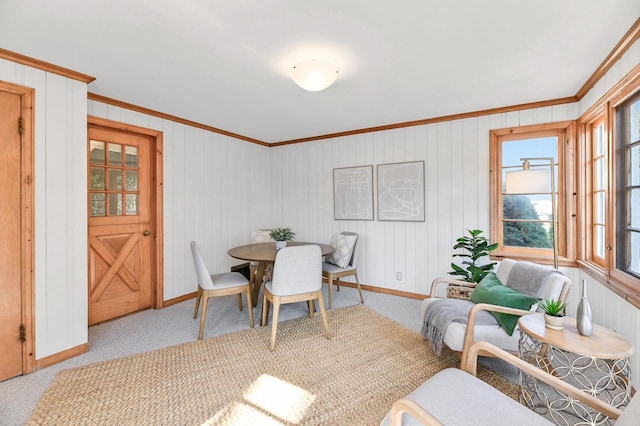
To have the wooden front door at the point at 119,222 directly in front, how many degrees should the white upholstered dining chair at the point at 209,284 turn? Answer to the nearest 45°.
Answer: approximately 135° to its left

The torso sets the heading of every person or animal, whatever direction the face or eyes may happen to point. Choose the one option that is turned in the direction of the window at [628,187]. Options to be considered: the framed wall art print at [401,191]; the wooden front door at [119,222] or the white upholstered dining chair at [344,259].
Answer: the wooden front door

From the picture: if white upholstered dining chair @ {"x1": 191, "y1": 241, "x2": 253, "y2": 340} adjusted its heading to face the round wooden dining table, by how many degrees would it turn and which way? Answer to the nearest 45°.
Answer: approximately 45° to its left

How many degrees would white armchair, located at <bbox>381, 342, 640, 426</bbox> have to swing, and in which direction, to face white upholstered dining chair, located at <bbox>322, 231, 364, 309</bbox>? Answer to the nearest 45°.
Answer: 0° — it already faces it

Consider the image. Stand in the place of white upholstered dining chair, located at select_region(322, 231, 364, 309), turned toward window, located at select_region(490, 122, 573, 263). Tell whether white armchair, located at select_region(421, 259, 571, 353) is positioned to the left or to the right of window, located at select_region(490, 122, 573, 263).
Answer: right

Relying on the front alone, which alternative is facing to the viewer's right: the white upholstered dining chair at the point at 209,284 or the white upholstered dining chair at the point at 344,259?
the white upholstered dining chair at the point at 209,284

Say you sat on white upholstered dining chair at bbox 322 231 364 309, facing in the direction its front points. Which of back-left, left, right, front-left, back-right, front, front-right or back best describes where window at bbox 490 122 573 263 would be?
back-left

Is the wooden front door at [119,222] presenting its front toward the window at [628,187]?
yes

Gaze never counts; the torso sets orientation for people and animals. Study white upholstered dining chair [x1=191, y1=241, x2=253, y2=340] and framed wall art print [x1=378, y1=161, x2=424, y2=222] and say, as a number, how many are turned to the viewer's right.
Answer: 1

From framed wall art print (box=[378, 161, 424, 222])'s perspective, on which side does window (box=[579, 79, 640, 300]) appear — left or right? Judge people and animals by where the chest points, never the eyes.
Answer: on its left

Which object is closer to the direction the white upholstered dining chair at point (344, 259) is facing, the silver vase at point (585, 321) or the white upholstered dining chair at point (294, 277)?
the white upholstered dining chair
